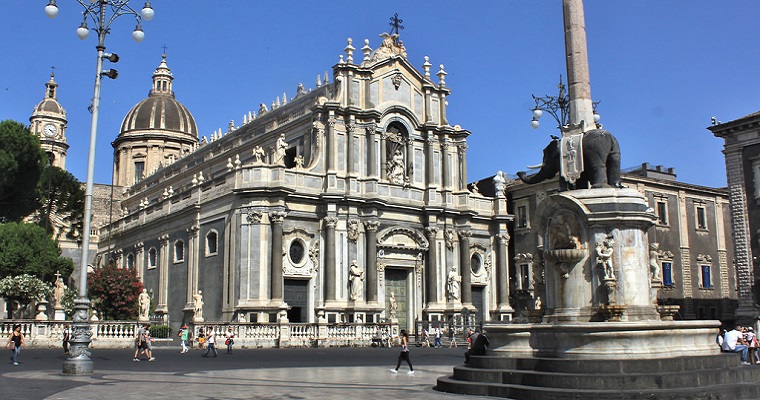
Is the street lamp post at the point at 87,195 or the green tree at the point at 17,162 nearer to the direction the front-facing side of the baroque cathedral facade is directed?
the street lamp post

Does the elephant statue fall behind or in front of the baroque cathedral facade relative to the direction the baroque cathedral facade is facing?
in front

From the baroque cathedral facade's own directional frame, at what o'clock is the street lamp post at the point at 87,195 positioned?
The street lamp post is roughly at 2 o'clock from the baroque cathedral facade.

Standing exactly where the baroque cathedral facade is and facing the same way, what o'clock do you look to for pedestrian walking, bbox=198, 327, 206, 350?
The pedestrian walking is roughly at 3 o'clock from the baroque cathedral facade.

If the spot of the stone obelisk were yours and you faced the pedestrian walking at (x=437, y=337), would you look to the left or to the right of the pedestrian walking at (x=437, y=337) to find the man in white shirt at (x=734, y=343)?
right

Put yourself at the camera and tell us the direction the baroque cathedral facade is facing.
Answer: facing the viewer and to the right of the viewer

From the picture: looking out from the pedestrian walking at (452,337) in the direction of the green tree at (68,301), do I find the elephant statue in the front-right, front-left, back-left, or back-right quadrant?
back-left

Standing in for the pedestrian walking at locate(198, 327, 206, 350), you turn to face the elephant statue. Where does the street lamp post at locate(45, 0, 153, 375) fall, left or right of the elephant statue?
right
